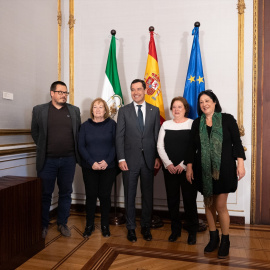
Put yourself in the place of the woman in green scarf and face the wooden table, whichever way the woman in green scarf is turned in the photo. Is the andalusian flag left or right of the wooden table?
right

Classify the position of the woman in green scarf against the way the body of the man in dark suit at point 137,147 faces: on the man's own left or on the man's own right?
on the man's own left

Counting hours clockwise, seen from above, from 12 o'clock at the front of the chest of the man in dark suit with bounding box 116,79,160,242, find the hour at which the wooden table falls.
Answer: The wooden table is roughly at 2 o'clock from the man in dark suit.

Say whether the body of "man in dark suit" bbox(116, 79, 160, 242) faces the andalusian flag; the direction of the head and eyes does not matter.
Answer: no

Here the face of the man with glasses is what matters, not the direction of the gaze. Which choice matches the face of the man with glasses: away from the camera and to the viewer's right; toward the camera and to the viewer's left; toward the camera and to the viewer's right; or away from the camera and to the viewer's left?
toward the camera and to the viewer's right

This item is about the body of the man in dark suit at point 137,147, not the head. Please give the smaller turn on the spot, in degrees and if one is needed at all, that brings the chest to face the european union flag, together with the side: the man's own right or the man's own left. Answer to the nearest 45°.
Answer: approximately 135° to the man's own left

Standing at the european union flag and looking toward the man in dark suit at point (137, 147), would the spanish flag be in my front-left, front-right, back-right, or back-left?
front-right

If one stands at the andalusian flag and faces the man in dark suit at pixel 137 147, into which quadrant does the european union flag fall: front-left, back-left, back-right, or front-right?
front-left

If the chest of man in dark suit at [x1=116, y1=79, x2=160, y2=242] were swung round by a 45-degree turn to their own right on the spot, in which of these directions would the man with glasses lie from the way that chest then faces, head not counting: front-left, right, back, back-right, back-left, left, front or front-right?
front-right

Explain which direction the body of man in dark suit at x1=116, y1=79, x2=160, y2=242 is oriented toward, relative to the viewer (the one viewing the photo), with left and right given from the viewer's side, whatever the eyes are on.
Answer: facing the viewer
